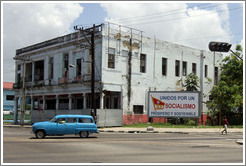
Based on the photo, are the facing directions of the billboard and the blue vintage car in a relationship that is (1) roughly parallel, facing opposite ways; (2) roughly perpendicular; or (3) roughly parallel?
roughly perpendicular

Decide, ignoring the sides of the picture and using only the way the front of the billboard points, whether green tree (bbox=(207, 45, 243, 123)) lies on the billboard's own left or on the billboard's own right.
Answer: on the billboard's own left

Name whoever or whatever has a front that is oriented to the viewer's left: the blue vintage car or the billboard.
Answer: the blue vintage car

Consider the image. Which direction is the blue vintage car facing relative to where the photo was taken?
to the viewer's left

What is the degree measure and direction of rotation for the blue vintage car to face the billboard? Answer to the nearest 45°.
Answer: approximately 135° to its right

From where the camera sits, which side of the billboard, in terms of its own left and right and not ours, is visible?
front

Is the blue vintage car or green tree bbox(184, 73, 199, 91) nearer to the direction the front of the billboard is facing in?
the blue vintage car

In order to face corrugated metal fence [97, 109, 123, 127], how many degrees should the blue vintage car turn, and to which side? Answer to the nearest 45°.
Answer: approximately 90° to its right

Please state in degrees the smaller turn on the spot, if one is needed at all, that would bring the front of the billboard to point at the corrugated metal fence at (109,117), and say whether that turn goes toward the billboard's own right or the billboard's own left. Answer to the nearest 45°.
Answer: approximately 45° to the billboard's own right

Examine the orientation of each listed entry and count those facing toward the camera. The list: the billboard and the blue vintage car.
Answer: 1

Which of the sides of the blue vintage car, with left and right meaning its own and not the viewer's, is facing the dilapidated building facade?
right
